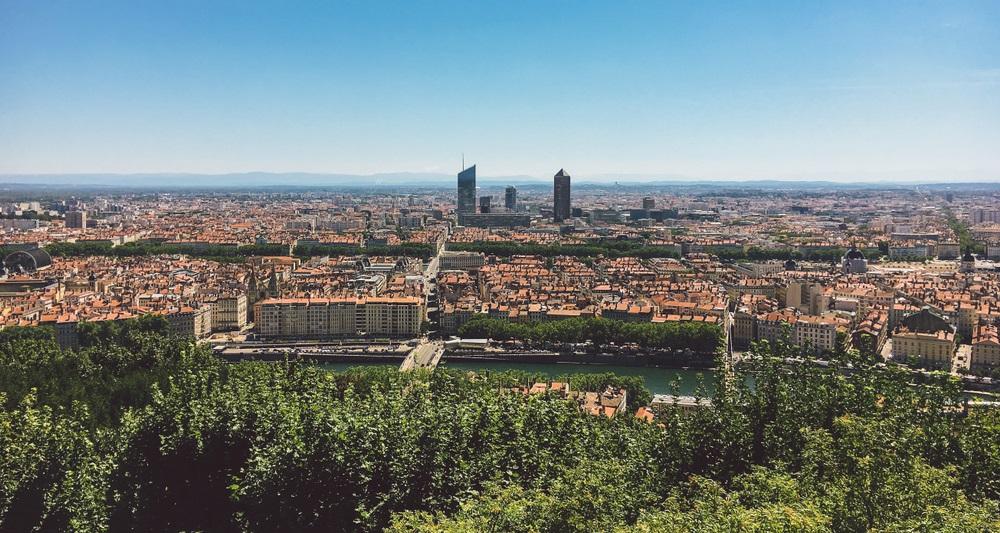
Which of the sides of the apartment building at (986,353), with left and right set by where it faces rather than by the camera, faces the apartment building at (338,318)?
right

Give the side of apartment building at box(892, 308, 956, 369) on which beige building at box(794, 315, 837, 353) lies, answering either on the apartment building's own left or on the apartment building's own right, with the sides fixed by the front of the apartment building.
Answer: on the apartment building's own right

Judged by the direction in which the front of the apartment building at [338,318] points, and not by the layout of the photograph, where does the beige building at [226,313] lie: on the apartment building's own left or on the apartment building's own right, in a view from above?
on the apartment building's own right

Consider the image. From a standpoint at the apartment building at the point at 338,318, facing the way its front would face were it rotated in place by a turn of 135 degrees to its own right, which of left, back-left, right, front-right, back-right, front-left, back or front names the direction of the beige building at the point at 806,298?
back-right

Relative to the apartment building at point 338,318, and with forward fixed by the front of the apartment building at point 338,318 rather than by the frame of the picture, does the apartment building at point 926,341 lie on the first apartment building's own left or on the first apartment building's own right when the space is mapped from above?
on the first apartment building's own left

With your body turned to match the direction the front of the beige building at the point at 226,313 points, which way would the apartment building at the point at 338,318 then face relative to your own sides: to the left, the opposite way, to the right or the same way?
the same way

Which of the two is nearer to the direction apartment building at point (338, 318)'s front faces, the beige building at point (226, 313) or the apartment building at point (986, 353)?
the apartment building

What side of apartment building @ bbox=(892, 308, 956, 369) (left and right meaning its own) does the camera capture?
front

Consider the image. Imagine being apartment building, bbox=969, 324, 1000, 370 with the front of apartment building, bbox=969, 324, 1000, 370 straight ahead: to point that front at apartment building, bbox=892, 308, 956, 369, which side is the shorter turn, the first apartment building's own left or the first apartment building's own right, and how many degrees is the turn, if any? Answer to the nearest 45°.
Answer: approximately 90° to the first apartment building's own right

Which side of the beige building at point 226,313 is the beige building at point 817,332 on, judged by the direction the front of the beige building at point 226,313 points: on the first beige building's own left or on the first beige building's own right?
on the first beige building's own left

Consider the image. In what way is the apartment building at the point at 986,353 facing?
toward the camera

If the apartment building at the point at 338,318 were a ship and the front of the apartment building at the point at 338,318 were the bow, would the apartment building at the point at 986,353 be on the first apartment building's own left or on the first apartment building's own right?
on the first apartment building's own left

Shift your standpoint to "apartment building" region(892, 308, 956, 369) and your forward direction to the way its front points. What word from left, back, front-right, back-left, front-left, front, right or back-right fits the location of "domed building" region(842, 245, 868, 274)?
back

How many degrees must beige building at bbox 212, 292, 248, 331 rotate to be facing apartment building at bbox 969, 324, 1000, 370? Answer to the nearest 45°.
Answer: approximately 45° to its left

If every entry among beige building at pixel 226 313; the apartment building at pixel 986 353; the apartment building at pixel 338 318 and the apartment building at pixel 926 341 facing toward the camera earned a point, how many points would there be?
4

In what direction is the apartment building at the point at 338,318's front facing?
toward the camera
